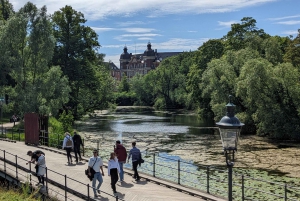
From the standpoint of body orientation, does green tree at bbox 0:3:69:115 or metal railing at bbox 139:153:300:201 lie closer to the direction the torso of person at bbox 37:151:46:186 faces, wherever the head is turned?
the green tree

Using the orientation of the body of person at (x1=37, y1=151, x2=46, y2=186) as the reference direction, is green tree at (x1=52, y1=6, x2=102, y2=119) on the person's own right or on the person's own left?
on the person's own right
